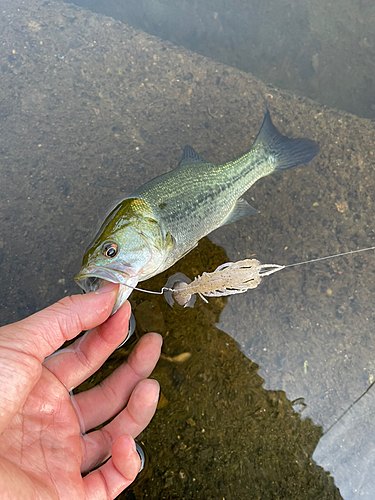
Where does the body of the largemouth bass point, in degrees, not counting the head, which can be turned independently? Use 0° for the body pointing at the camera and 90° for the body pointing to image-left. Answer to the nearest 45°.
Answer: approximately 45°
